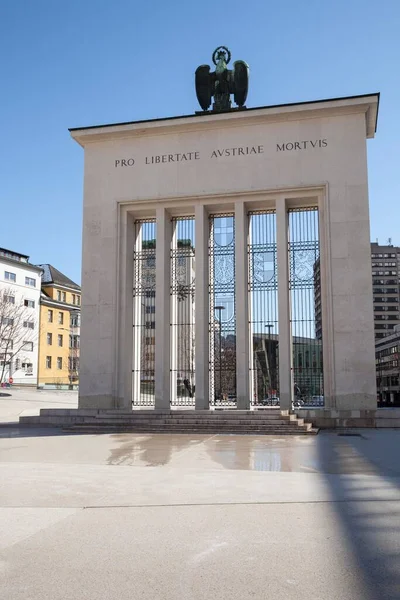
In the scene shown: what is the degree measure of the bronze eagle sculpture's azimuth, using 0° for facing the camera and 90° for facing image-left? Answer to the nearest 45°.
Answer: approximately 0°

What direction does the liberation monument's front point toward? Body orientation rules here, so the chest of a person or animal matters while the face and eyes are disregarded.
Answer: toward the camera
